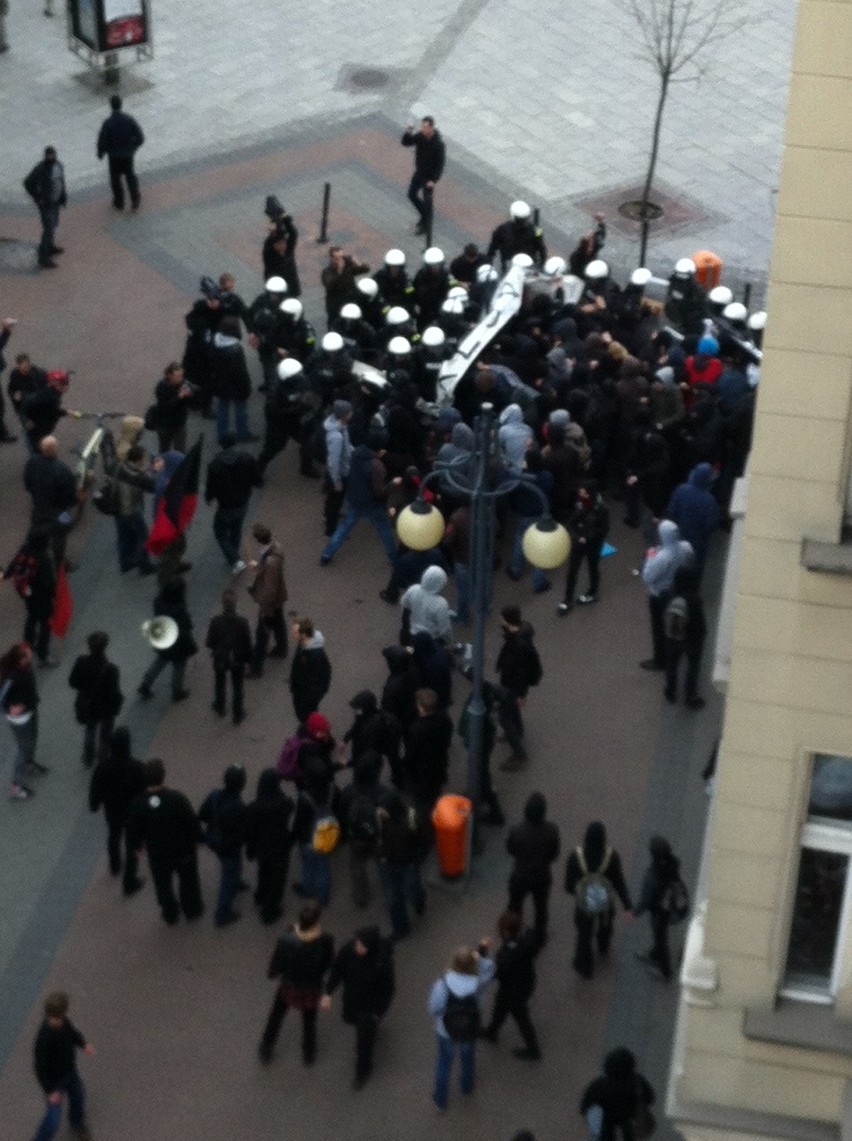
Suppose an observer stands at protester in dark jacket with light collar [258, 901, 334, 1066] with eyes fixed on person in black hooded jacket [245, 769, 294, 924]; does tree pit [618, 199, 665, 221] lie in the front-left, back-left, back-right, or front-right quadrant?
front-right

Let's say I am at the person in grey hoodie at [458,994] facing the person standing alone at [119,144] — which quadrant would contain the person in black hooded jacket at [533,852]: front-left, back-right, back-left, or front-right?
front-right

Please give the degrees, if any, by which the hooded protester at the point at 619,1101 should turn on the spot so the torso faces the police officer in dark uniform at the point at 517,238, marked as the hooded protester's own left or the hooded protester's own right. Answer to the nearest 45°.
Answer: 0° — they already face them

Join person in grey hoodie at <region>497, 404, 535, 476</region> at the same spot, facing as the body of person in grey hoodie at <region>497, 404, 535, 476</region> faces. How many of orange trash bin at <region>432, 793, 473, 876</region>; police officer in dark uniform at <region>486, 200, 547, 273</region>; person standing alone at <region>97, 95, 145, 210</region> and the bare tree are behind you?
1

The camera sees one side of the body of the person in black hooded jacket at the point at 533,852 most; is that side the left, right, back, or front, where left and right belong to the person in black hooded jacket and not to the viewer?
back

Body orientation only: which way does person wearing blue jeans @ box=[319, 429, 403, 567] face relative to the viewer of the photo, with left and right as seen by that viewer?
facing away from the viewer and to the right of the viewer

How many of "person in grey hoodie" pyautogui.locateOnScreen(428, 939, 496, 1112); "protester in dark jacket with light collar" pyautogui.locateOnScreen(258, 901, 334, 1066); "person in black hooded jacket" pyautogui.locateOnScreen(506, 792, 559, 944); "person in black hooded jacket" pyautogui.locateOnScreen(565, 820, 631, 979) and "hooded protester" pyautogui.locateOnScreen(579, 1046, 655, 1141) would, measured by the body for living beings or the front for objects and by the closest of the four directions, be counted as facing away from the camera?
5

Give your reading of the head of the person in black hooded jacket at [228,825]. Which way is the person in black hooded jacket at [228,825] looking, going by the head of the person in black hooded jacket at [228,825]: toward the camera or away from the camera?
away from the camera

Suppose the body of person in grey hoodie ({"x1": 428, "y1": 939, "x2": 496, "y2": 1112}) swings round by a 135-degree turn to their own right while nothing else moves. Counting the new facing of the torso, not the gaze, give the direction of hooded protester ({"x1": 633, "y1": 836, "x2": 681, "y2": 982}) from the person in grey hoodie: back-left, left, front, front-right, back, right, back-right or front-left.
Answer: left

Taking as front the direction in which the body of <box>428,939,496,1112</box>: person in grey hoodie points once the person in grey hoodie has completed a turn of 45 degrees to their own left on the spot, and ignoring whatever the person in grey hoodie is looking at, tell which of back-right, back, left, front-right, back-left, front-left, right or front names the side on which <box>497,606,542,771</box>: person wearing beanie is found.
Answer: front-right

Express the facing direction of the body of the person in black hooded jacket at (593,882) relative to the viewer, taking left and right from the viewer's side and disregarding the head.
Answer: facing away from the viewer

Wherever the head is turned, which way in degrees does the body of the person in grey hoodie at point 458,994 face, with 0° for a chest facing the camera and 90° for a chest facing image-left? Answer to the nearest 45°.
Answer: approximately 180°

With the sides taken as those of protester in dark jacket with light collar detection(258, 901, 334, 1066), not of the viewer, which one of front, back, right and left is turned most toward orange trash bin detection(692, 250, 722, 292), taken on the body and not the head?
front

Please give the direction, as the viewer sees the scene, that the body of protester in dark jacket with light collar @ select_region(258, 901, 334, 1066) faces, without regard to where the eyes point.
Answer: away from the camera

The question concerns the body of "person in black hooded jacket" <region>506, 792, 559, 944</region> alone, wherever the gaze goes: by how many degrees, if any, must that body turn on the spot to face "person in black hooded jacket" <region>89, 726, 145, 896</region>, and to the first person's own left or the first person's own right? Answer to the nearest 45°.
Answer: approximately 90° to the first person's own left
